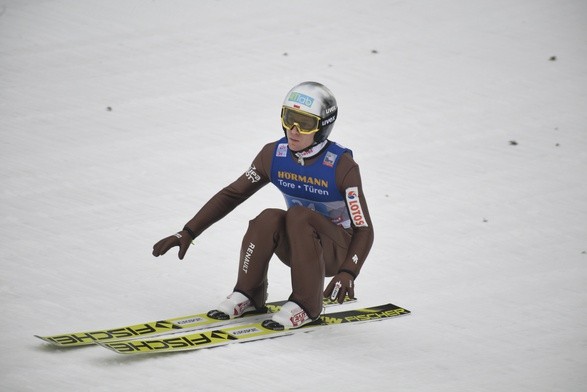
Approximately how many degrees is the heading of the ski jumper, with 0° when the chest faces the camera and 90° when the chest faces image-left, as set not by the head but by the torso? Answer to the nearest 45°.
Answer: approximately 45°
